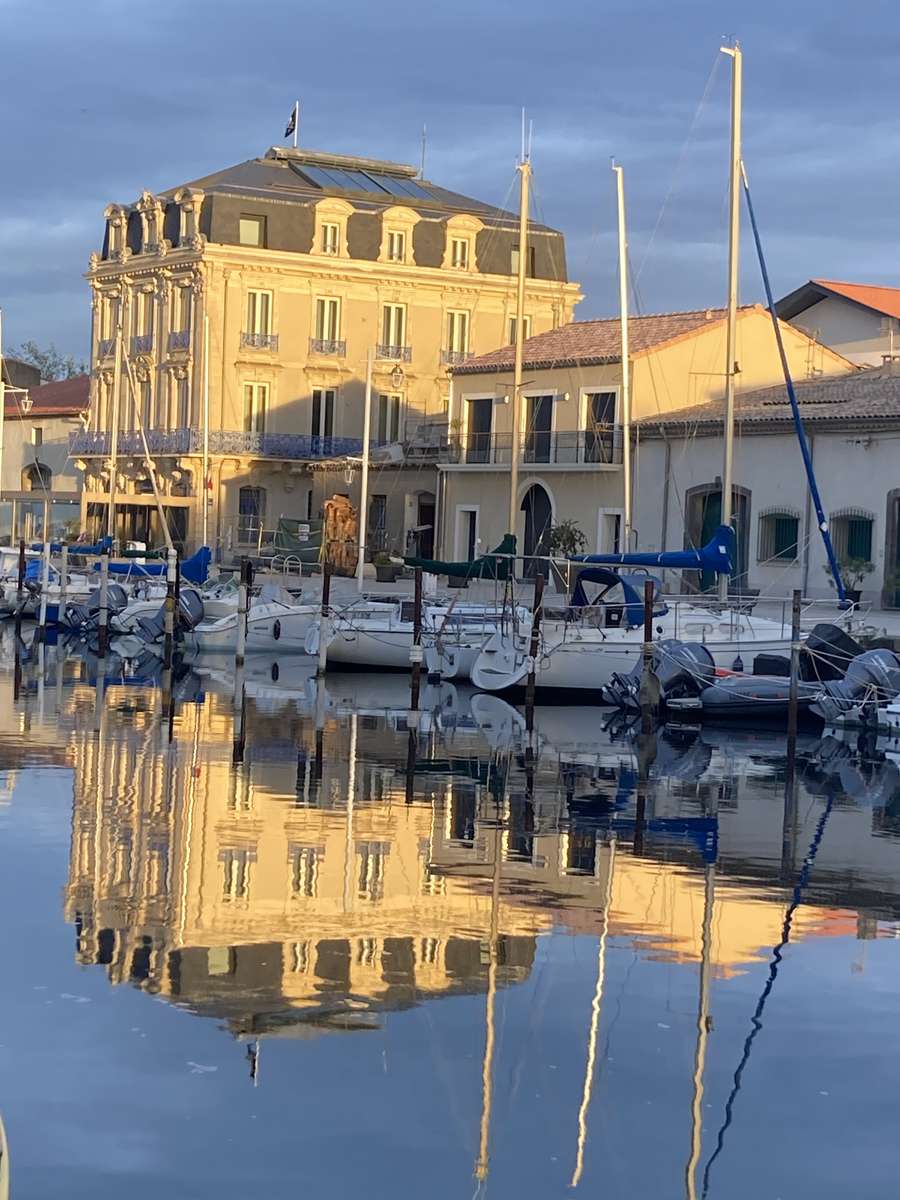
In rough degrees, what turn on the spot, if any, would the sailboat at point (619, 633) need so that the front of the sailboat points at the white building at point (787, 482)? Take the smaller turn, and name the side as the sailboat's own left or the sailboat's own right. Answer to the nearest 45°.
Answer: approximately 45° to the sailboat's own left

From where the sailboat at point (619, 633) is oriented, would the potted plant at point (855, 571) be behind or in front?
in front

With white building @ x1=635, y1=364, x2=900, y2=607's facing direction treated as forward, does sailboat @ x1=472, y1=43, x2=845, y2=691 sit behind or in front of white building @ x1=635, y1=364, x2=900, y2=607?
in front

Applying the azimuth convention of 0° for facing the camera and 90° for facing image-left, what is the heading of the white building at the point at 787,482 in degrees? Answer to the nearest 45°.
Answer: approximately 45°
